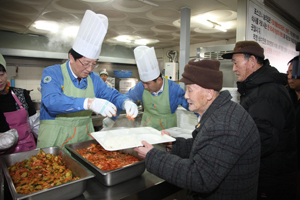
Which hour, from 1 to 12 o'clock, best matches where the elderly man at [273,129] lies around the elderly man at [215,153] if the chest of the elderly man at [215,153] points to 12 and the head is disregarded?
the elderly man at [273,129] is roughly at 4 o'clock from the elderly man at [215,153].

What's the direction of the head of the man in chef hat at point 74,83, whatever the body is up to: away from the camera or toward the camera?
toward the camera

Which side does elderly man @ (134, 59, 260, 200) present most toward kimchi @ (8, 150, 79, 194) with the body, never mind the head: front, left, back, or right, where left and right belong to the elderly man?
front

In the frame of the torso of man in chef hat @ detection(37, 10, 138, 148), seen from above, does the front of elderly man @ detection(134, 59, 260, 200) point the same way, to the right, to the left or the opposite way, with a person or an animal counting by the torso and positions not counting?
the opposite way

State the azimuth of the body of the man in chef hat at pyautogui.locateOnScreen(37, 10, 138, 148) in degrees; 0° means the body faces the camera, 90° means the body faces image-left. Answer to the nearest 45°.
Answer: approximately 315°

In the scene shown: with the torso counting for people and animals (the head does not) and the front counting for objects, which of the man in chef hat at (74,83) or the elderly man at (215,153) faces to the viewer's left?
the elderly man

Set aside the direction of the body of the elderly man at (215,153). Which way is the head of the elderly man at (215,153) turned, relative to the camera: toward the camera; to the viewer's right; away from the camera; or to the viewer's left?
to the viewer's left

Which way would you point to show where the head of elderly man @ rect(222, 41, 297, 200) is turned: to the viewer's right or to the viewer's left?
to the viewer's left

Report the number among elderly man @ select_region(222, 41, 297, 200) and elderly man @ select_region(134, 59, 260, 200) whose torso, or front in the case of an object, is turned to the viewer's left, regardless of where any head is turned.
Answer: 2

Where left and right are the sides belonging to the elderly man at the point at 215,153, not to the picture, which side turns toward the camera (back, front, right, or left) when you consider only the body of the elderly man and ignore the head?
left

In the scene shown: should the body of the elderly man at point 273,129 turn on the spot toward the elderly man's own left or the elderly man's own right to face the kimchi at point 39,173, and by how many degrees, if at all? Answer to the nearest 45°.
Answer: approximately 45° to the elderly man's own left

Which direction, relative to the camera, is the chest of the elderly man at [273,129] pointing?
to the viewer's left

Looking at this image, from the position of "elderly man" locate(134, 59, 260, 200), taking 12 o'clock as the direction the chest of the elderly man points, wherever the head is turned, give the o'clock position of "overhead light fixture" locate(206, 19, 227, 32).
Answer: The overhead light fixture is roughly at 3 o'clock from the elderly man.
